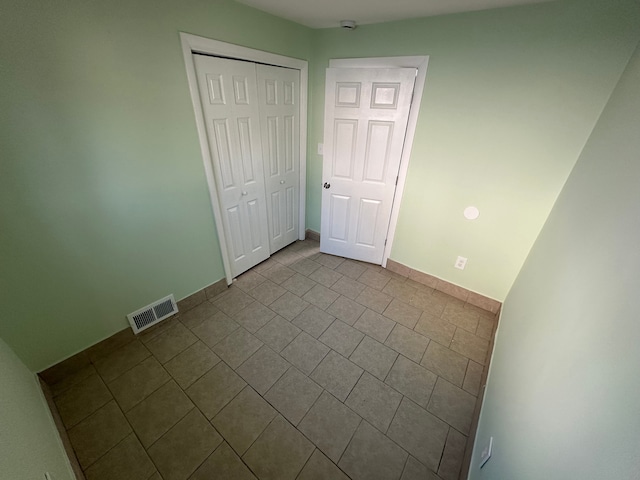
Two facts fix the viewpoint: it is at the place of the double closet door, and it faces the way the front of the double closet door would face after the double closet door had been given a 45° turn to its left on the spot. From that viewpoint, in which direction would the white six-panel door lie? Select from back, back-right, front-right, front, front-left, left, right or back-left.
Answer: front

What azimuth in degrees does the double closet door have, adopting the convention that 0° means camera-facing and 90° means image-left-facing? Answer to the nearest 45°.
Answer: approximately 315°

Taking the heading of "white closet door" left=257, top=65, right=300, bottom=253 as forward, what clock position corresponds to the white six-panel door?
The white six-panel door is roughly at 11 o'clock from the white closet door.
